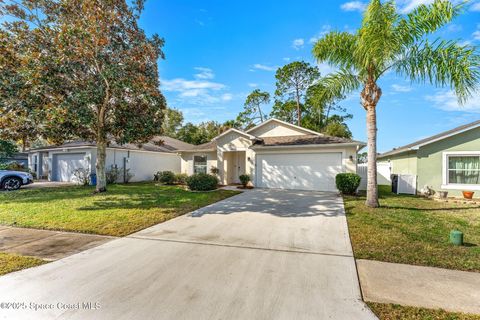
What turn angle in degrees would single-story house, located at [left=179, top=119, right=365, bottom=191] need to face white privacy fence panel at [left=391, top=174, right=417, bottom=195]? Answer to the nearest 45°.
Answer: approximately 90° to its left

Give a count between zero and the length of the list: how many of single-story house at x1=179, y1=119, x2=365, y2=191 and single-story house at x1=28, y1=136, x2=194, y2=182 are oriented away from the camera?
0

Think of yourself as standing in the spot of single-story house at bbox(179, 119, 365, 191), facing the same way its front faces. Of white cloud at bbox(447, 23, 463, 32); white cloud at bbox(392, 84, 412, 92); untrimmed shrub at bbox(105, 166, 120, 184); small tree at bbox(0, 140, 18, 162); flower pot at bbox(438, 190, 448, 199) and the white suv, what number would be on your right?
3

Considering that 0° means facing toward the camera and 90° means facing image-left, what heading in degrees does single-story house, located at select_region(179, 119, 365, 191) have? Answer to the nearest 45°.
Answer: approximately 0°

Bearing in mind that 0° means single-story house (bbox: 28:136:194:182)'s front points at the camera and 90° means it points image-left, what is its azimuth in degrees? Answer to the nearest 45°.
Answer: approximately 45°

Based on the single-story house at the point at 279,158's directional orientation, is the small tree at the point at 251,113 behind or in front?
behind

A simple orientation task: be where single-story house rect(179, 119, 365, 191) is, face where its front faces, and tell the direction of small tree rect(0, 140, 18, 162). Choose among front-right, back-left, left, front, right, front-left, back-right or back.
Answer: right

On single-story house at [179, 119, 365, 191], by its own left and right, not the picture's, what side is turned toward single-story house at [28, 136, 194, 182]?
right

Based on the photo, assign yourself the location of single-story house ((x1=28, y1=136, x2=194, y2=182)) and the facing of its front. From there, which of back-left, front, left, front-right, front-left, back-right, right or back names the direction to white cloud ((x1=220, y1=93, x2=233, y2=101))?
back-left

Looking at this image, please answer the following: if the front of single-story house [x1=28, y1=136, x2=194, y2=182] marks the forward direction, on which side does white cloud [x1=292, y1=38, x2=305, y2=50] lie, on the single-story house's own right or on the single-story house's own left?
on the single-story house's own left
